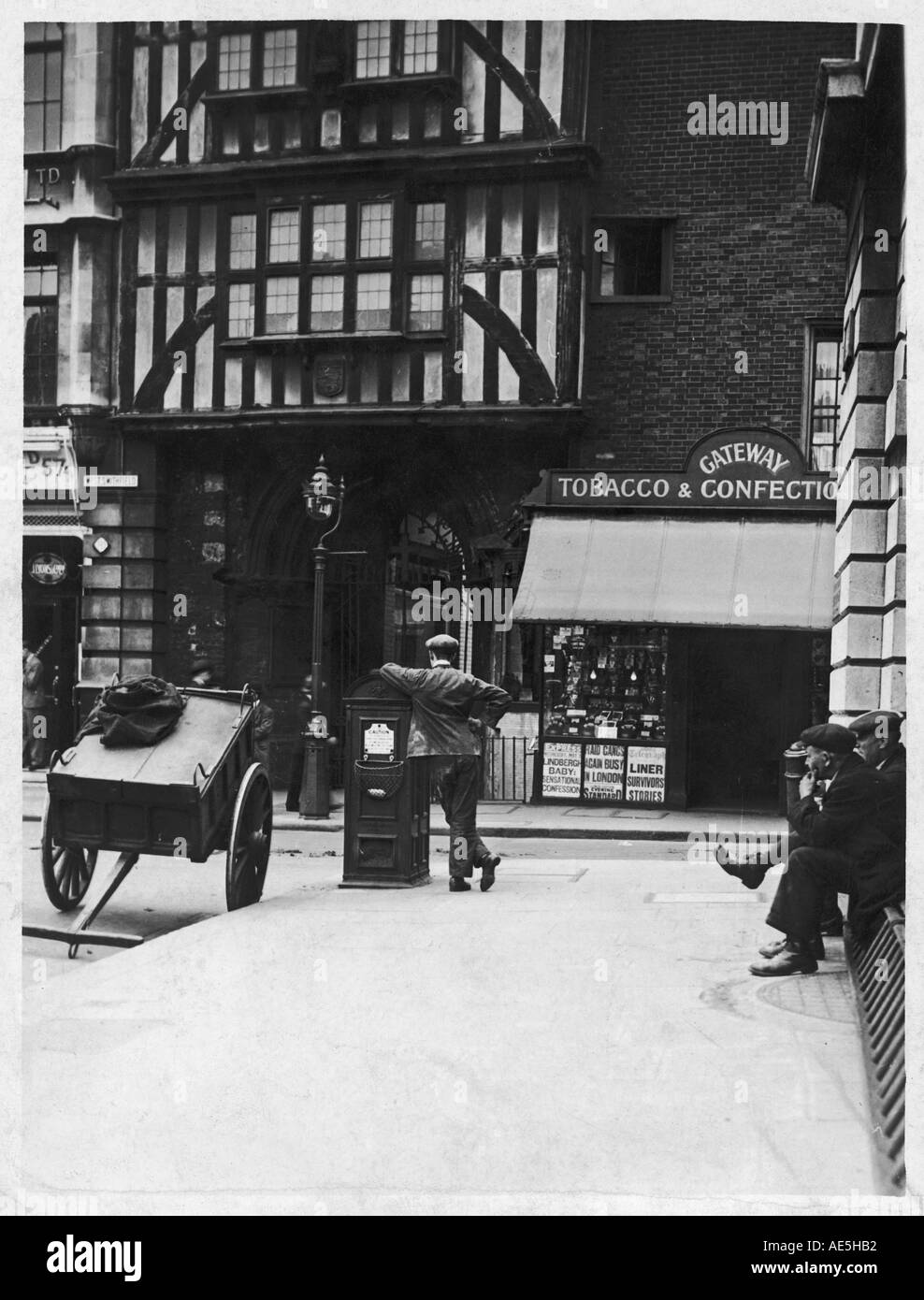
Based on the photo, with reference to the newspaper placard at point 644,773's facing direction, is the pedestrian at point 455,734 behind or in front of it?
in front

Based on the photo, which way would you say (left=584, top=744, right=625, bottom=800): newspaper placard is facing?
toward the camera

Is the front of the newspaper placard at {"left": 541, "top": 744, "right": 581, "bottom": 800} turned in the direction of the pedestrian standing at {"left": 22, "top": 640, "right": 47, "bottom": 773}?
no

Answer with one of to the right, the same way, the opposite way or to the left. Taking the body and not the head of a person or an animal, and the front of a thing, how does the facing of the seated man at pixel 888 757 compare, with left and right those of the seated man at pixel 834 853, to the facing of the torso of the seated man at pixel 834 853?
the same way

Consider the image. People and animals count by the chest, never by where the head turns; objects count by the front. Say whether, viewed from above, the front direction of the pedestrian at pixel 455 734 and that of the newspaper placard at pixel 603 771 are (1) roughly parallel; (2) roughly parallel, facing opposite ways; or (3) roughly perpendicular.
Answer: roughly parallel, facing opposite ways

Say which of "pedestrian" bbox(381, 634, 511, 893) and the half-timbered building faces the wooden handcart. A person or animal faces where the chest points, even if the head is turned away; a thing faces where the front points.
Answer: the half-timbered building

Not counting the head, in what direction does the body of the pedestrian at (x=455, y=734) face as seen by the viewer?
away from the camera

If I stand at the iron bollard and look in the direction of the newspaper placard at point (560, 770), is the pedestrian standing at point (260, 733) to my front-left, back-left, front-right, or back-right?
front-left

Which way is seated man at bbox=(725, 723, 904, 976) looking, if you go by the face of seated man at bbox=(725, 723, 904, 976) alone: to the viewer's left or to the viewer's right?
to the viewer's left

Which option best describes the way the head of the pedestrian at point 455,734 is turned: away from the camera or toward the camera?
away from the camera

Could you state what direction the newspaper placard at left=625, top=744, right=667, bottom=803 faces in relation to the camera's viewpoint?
facing the viewer

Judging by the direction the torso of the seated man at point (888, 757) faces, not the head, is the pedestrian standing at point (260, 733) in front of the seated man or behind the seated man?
in front

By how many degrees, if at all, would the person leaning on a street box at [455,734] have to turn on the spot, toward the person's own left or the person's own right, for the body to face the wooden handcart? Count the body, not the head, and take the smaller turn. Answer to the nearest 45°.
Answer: approximately 135° to the person's own left

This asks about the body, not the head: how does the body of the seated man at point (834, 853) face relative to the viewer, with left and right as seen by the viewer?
facing to the left of the viewer

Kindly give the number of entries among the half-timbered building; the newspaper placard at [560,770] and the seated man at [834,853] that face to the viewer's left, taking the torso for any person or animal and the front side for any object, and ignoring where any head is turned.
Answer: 1

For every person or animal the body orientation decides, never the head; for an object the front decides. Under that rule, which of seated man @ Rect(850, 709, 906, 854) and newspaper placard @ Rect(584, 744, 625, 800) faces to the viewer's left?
the seated man

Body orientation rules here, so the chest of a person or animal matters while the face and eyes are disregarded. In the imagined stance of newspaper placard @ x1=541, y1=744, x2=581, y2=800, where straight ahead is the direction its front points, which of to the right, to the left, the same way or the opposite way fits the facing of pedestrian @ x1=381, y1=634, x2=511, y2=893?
the opposite way

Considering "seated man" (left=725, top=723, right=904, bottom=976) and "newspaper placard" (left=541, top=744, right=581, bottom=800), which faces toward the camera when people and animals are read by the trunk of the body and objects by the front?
the newspaper placard

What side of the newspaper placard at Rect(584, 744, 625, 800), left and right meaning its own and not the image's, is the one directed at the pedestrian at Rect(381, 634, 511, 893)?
front

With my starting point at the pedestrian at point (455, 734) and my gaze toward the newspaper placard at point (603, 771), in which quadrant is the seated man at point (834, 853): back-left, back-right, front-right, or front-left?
back-right
